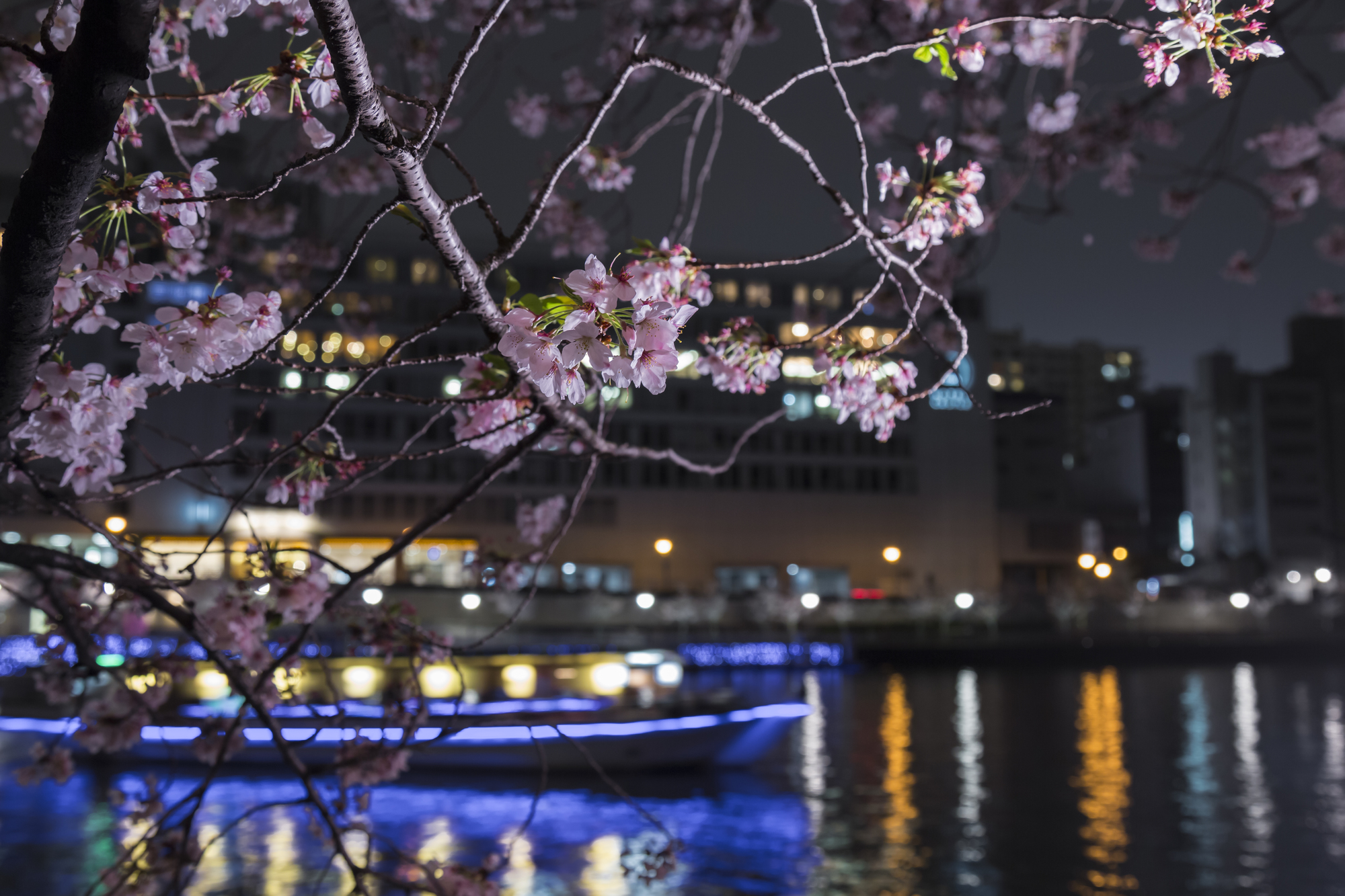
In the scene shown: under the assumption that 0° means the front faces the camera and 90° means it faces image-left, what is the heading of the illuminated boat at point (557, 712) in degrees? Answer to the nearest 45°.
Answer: approximately 270°

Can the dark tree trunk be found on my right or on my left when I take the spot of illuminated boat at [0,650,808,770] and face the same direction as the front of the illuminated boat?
on my right
